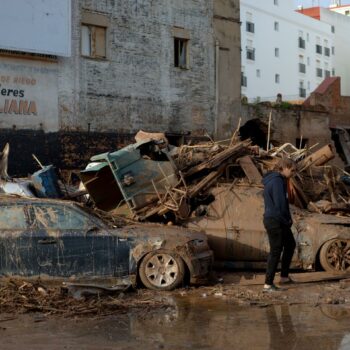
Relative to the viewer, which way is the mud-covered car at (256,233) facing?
to the viewer's right

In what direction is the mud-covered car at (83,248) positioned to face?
to the viewer's right

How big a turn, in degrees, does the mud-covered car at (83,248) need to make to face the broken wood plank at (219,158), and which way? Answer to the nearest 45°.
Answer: approximately 45° to its left

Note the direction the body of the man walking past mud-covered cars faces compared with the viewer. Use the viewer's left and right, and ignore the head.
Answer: facing to the right of the viewer
